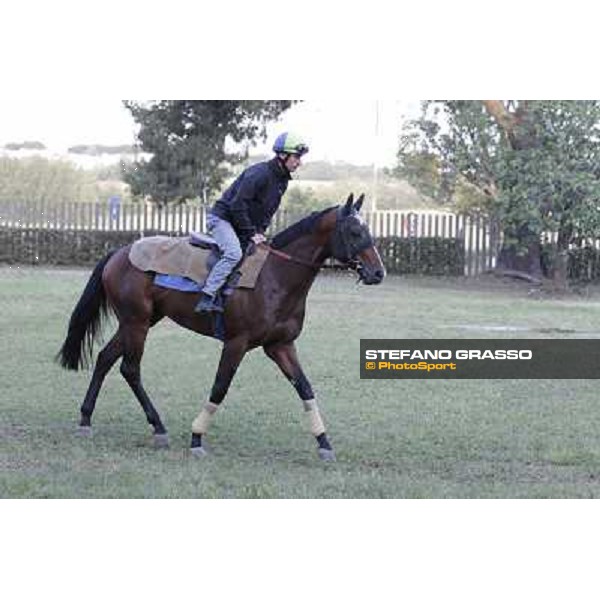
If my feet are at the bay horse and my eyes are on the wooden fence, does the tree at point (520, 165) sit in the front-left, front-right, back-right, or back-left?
front-right

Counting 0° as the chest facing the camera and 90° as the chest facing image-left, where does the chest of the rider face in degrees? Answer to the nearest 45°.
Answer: approximately 270°

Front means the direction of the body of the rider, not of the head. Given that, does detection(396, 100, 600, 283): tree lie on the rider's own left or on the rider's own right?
on the rider's own left

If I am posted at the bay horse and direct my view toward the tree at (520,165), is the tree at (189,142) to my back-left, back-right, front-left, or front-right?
front-left

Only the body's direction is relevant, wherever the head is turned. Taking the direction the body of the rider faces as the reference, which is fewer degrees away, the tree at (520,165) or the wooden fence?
the tree

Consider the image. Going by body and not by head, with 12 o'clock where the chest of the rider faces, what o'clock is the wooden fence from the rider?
The wooden fence is roughly at 8 o'clock from the rider.

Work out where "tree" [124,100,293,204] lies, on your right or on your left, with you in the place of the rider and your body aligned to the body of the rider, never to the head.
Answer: on your left
